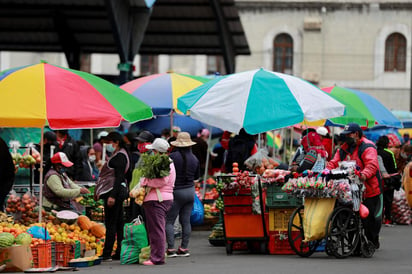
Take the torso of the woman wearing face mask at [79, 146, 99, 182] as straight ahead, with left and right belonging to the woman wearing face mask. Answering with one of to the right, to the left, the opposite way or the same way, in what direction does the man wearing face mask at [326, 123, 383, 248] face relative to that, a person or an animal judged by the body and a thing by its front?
to the right

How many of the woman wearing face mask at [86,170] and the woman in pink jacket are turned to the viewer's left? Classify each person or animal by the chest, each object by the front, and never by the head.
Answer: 1

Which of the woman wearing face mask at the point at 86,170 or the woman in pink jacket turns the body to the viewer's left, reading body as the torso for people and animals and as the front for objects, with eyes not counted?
the woman in pink jacket

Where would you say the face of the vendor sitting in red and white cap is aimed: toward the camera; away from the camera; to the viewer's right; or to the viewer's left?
to the viewer's right

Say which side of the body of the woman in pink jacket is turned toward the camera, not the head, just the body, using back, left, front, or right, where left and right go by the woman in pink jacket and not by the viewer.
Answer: left

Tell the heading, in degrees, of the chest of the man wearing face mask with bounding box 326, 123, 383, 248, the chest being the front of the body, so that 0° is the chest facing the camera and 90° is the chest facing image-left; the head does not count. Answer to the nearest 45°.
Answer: approximately 45°

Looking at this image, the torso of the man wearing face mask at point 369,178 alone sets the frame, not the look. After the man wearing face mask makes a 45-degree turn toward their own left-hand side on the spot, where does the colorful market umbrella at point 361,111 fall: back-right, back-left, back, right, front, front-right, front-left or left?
back

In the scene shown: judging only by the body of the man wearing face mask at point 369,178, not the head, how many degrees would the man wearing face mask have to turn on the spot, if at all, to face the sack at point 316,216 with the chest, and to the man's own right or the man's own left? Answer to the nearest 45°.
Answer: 0° — they already face it
